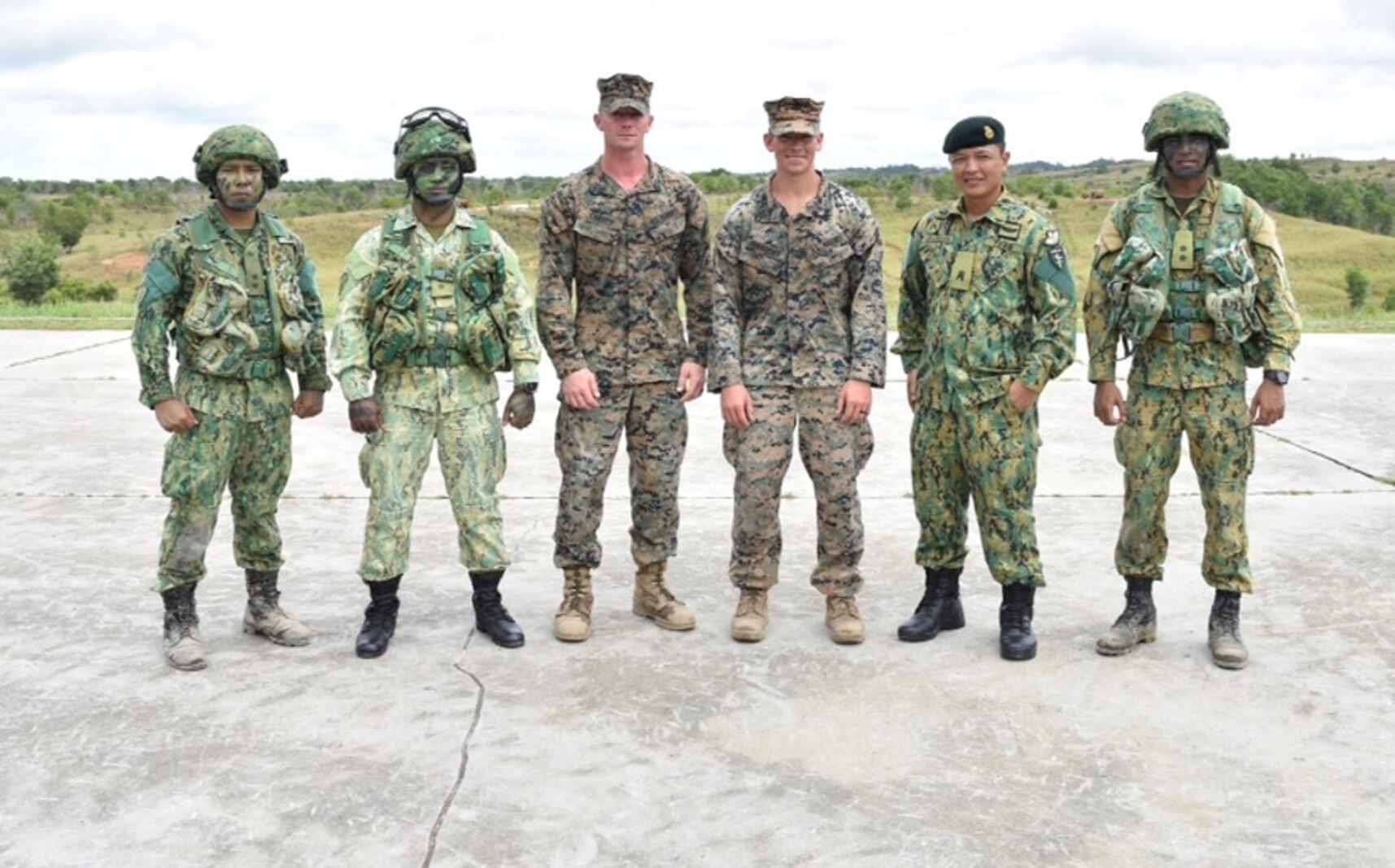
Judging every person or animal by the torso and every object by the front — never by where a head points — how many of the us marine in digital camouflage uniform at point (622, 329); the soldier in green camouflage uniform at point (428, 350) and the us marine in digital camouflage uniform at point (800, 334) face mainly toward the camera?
3

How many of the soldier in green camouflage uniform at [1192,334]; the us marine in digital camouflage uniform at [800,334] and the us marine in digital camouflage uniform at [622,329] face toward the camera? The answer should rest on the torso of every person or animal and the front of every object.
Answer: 3

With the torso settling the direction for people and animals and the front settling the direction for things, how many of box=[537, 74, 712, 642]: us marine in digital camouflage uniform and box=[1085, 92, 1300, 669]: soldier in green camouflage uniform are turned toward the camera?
2

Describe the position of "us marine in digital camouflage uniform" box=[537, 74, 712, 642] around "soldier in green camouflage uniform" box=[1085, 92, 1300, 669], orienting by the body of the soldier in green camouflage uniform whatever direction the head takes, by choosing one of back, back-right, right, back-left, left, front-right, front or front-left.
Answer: right

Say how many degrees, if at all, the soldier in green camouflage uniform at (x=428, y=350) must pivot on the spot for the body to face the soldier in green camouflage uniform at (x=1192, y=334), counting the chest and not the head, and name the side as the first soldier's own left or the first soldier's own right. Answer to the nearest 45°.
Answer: approximately 90° to the first soldier's own left

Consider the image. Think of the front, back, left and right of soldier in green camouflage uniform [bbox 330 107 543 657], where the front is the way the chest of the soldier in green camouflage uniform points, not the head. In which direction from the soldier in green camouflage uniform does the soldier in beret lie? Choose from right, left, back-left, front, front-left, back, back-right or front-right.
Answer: left

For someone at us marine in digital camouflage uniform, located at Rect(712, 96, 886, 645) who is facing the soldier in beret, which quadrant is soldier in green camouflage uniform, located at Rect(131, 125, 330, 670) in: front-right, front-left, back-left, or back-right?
back-right

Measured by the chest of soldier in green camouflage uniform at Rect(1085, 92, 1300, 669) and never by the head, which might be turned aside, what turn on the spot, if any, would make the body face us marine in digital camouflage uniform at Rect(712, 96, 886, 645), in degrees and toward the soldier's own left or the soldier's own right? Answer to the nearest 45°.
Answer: approximately 90° to the soldier's own right

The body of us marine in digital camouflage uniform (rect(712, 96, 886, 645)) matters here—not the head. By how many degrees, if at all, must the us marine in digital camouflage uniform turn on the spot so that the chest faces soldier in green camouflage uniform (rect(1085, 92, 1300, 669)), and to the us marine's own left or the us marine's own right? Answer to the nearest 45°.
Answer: approximately 90° to the us marine's own left

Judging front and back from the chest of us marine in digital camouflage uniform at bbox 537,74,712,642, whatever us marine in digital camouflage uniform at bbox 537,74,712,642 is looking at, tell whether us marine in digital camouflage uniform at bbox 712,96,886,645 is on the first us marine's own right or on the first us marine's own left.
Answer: on the first us marine's own left

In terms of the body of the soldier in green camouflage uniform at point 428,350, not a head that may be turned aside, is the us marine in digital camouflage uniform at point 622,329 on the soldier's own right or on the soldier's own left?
on the soldier's own left

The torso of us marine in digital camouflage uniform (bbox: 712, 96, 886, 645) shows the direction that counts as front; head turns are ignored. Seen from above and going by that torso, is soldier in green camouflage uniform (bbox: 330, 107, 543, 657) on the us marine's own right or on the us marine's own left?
on the us marine's own right
